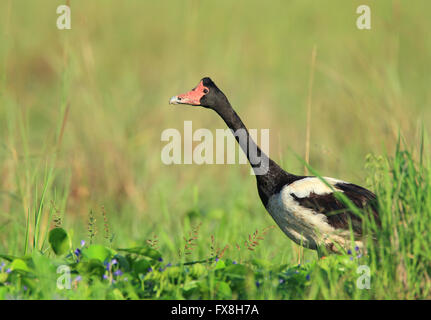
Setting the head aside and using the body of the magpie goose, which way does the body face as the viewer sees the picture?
to the viewer's left

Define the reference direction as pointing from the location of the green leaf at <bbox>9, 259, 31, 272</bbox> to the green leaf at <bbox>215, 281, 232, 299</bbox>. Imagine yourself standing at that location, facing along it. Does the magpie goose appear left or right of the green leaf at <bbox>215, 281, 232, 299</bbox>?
left

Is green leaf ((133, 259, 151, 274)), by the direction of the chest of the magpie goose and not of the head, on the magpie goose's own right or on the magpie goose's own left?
on the magpie goose's own left

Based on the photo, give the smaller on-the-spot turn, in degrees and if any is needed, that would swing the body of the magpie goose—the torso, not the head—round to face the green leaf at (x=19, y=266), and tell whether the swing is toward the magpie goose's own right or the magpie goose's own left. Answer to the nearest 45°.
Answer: approximately 45° to the magpie goose's own left

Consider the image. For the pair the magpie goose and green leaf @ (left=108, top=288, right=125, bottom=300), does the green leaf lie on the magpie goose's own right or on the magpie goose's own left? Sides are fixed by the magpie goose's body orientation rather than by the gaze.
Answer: on the magpie goose's own left

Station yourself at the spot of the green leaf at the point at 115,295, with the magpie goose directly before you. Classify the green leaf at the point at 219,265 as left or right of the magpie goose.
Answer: right

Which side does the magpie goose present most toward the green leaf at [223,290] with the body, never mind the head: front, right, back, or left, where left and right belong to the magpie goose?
left

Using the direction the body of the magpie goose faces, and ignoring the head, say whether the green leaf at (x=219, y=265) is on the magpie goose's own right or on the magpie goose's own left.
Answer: on the magpie goose's own left
